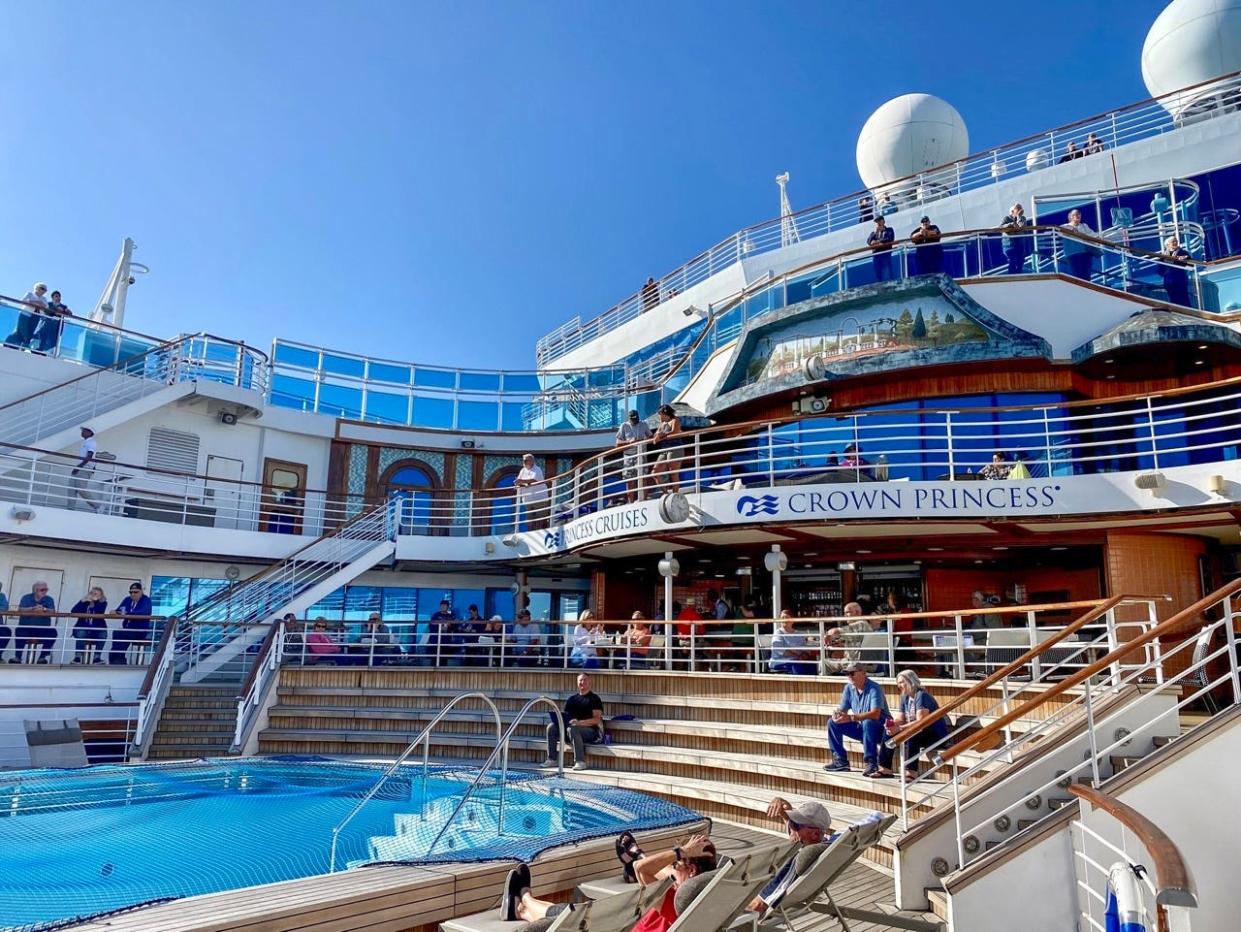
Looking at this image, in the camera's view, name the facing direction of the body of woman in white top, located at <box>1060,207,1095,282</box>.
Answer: toward the camera

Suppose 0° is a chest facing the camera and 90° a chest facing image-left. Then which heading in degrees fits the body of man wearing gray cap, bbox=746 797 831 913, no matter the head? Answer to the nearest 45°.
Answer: approximately 90°

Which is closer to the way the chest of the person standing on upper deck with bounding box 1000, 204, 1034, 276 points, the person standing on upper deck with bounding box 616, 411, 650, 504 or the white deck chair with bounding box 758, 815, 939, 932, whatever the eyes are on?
the white deck chair

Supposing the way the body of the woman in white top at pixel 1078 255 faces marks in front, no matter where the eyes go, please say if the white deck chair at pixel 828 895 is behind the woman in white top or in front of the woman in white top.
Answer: in front

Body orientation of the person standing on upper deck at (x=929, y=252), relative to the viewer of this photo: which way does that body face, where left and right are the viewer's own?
facing the viewer

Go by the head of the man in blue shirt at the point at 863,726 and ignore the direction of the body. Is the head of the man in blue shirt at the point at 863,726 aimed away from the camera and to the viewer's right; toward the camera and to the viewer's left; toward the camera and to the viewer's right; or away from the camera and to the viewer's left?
toward the camera and to the viewer's left

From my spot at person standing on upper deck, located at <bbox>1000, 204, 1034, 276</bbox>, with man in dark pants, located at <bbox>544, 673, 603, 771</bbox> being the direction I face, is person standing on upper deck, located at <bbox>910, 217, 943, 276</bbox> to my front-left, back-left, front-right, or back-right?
front-right

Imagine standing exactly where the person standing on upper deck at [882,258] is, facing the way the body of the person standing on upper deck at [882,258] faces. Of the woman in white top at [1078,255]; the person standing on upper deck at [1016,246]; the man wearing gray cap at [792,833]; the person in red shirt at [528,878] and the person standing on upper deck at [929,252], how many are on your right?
0

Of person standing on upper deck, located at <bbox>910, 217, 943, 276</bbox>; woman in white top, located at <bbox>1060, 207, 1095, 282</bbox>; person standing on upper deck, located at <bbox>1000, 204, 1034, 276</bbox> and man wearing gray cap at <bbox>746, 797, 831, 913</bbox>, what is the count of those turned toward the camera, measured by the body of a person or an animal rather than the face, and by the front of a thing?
3

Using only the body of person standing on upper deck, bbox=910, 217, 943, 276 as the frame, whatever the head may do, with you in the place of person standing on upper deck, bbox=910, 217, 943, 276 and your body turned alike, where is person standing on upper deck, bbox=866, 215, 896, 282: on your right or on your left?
on your right

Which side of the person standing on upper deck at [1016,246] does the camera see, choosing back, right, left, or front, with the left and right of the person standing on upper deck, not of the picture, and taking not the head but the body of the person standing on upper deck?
front

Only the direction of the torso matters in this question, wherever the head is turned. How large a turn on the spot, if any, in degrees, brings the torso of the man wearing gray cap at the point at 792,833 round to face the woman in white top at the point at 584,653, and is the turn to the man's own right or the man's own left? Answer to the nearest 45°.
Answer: approximately 90° to the man's own right
